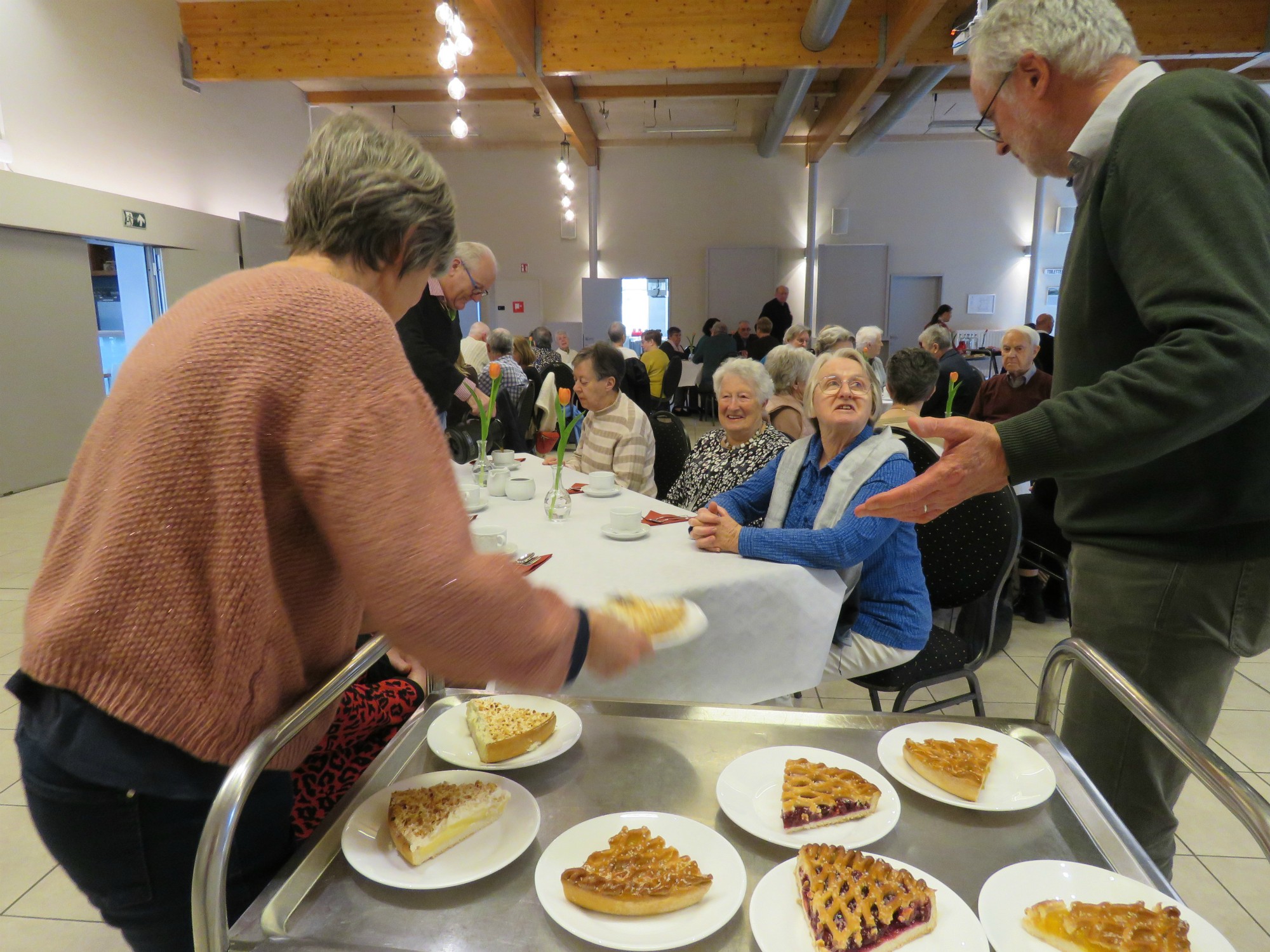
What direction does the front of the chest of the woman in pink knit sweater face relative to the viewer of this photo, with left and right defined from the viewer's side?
facing away from the viewer and to the right of the viewer

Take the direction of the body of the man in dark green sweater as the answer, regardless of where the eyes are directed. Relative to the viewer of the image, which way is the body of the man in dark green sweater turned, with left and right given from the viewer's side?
facing to the left of the viewer

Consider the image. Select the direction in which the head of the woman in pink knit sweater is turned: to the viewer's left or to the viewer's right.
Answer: to the viewer's right

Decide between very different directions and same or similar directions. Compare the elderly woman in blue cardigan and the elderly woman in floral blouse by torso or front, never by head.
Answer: same or similar directions

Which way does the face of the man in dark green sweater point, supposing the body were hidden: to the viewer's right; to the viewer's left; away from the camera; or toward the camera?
to the viewer's left

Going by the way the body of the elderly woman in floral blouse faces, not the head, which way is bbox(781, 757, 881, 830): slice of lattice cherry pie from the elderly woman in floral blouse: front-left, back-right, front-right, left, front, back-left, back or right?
front-left

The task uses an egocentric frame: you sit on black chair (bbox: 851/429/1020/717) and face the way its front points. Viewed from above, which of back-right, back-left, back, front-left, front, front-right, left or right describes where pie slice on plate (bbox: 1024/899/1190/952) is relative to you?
front-left

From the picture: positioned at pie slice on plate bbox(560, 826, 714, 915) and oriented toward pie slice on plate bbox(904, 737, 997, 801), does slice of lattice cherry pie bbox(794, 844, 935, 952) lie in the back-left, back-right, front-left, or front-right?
front-right

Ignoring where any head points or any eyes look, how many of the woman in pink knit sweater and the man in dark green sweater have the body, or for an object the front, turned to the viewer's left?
1

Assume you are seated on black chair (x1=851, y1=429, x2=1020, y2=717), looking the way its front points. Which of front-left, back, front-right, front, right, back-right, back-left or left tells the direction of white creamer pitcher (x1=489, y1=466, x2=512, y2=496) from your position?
front-right

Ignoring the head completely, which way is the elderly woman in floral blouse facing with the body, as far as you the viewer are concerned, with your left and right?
facing the viewer and to the left of the viewer

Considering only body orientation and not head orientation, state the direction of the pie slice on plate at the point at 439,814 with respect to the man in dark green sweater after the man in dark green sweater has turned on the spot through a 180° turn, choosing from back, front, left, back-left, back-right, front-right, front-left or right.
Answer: back-right

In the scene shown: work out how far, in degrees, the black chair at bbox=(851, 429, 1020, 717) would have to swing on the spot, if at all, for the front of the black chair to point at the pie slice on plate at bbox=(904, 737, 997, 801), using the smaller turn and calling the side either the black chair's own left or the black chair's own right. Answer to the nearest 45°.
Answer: approximately 45° to the black chair's own left

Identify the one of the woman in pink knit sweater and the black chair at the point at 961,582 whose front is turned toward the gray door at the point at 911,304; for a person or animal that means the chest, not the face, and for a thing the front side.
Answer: the woman in pink knit sweater

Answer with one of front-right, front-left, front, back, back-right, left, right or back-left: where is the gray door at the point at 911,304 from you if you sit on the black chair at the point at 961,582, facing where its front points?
back-right
